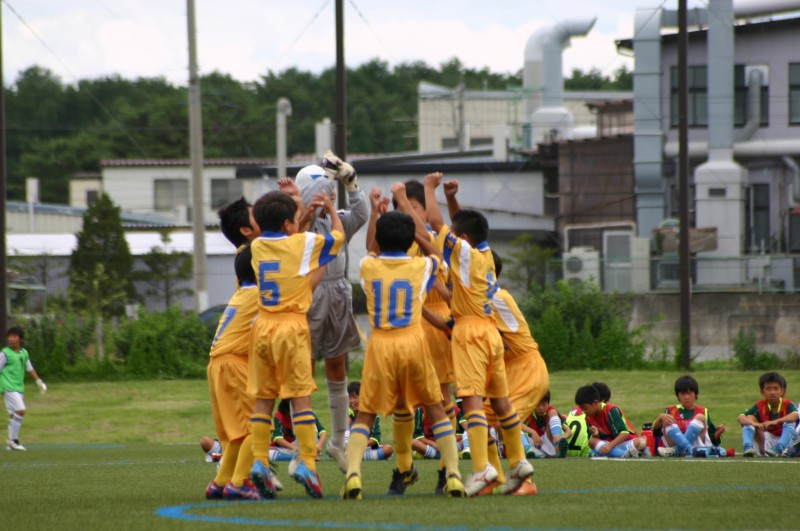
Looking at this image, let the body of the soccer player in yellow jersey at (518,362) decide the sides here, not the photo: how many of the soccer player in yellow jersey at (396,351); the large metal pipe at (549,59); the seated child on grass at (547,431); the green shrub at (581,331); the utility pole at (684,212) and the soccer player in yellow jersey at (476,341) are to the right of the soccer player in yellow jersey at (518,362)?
4

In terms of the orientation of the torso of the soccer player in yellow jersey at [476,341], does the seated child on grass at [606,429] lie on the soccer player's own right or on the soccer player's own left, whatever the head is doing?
on the soccer player's own right

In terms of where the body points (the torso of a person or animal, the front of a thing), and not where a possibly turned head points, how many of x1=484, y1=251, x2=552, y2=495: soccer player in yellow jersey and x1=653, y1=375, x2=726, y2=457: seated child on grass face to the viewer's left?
1

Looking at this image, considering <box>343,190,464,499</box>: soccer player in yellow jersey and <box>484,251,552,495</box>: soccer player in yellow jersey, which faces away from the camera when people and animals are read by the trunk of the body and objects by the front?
<box>343,190,464,499</box>: soccer player in yellow jersey

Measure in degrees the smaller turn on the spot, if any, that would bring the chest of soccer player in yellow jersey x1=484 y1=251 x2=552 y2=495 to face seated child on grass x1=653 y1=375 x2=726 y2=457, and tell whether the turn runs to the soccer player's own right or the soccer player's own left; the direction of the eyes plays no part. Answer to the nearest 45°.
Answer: approximately 135° to the soccer player's own right

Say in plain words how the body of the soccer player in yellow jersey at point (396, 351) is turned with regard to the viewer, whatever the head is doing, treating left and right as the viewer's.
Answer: facing away from the viewer

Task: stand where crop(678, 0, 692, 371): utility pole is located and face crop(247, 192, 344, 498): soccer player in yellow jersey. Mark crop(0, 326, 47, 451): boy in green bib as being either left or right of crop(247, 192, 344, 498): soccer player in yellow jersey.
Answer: right

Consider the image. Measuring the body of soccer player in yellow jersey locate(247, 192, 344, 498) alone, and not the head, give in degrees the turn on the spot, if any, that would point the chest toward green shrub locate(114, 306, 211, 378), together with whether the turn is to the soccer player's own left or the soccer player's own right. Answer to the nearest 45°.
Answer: approximately 45° to the soccer player's own left

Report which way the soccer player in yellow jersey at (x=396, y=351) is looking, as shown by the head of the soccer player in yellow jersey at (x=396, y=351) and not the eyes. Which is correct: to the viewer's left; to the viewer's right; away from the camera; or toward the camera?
away from the camera

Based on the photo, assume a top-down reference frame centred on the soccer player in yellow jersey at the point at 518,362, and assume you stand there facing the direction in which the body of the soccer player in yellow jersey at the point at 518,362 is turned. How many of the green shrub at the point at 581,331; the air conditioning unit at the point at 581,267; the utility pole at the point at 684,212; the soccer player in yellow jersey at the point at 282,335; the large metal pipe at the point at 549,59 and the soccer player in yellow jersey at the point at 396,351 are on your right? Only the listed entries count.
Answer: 4

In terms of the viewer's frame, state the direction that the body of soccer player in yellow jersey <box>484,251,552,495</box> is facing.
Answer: to the viewer's left

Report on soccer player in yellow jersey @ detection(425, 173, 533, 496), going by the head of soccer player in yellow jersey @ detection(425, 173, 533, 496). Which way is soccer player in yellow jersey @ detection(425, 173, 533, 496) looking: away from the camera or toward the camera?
away from the camera
